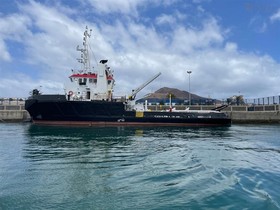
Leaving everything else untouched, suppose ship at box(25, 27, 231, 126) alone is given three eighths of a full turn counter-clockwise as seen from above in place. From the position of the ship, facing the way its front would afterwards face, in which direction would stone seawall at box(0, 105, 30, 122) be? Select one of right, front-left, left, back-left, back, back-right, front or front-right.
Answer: back

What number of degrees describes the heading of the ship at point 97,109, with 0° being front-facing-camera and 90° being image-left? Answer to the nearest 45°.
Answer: approximately 90°

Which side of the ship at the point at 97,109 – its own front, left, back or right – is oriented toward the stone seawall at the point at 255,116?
back
